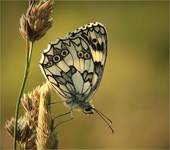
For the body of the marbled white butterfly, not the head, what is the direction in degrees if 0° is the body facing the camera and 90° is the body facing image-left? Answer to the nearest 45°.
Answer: approximately 270°
